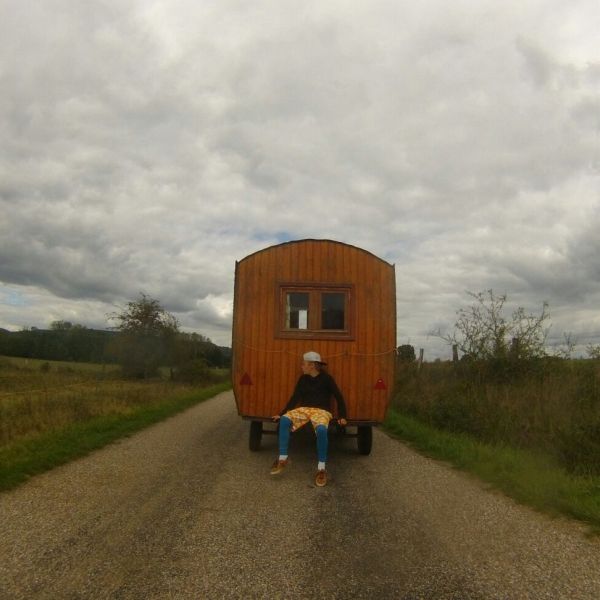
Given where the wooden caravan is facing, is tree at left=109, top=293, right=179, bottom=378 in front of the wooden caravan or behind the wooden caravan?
in front

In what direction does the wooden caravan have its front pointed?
away from the camera
